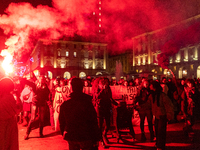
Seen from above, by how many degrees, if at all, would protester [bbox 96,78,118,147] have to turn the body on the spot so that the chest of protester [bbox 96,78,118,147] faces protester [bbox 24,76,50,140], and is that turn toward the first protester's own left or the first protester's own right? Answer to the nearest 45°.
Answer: approximately 90° to the first protester's own right

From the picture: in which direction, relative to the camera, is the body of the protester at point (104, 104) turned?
toward the camera

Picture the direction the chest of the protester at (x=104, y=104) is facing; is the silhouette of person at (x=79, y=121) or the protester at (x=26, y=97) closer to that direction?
the silhouette of person

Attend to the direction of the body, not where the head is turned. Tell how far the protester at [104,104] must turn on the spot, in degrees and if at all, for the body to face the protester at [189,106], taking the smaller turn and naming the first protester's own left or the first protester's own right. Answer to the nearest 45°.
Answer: approximately 90° to the first protester's own left

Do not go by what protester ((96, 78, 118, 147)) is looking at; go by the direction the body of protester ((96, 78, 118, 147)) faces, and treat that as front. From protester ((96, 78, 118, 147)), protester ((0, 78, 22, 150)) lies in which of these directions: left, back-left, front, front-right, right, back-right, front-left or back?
front-right

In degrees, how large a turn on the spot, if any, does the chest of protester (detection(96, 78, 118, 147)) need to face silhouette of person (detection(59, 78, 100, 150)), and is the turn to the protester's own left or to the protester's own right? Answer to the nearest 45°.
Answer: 0° — they already face them
